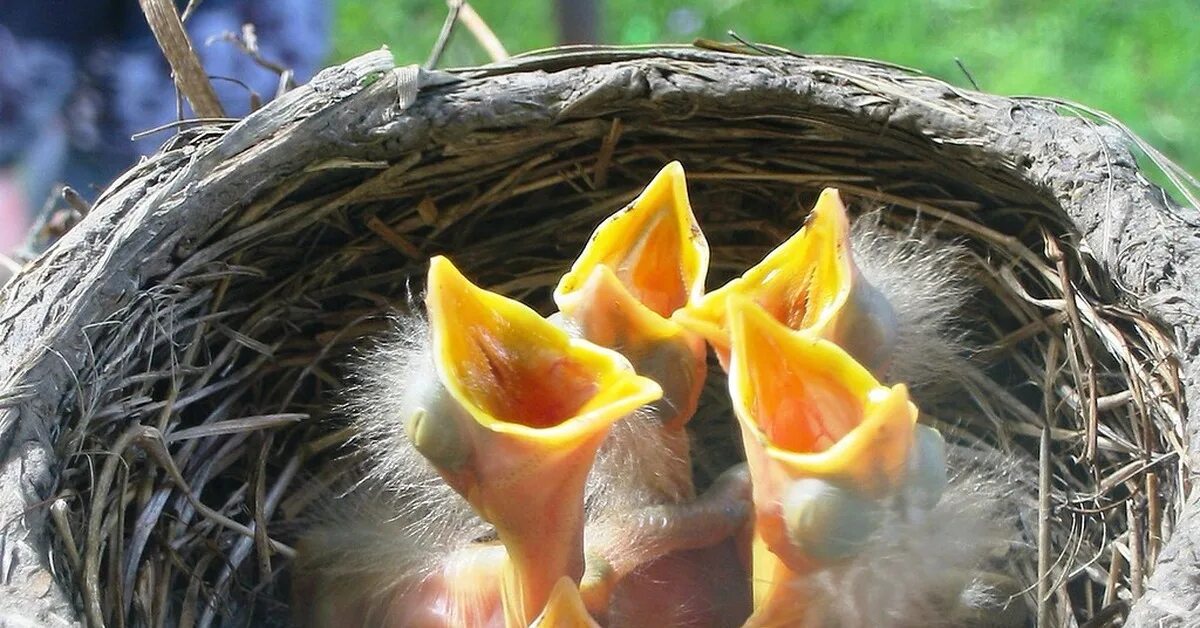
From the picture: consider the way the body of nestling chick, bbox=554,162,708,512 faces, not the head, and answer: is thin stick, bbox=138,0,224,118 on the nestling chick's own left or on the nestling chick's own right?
on the nestling chick's own right

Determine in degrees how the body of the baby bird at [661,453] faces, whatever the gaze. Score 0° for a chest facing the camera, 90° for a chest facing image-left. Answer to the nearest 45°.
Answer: approximately 45°

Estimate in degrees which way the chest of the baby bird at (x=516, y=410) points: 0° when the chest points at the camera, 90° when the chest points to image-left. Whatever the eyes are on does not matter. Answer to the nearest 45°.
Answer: approximately 315°

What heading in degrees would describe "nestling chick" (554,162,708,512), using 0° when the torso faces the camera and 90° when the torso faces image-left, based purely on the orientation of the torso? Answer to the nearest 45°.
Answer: approximately 45°
